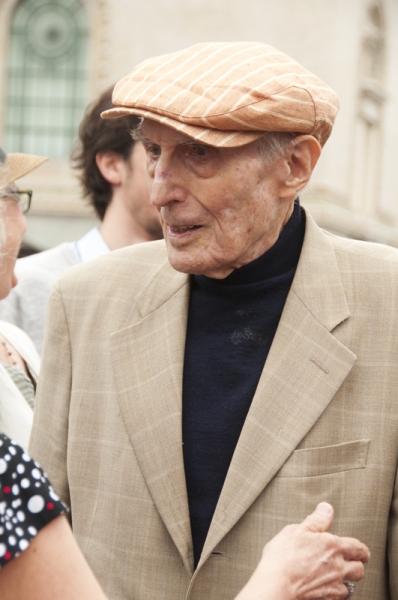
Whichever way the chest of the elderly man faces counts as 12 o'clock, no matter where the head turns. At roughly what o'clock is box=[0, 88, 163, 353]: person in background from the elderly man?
The person in background is roughly at 4 o'clock from the elderly man.

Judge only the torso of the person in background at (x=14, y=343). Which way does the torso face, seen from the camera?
to the viewer's right

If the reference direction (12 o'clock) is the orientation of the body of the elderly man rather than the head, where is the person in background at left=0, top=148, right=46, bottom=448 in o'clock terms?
The person in background is roughly at 3 o'clock from the elderly man.

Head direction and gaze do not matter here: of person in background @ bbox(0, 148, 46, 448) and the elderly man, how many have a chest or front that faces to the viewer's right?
1

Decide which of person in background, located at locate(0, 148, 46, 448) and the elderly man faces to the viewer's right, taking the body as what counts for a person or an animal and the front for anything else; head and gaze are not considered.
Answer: the person in background

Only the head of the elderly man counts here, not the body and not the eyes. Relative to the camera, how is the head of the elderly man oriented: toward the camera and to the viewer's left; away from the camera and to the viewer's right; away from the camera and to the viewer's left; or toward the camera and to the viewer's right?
toward the camera and to the viewer's left

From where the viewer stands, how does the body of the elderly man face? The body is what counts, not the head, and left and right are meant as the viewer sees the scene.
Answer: facing the viewer and to the left of the viewer

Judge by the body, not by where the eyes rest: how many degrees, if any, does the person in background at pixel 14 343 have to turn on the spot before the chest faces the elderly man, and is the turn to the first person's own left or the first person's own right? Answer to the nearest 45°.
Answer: approximately 45° to the first person's own right
